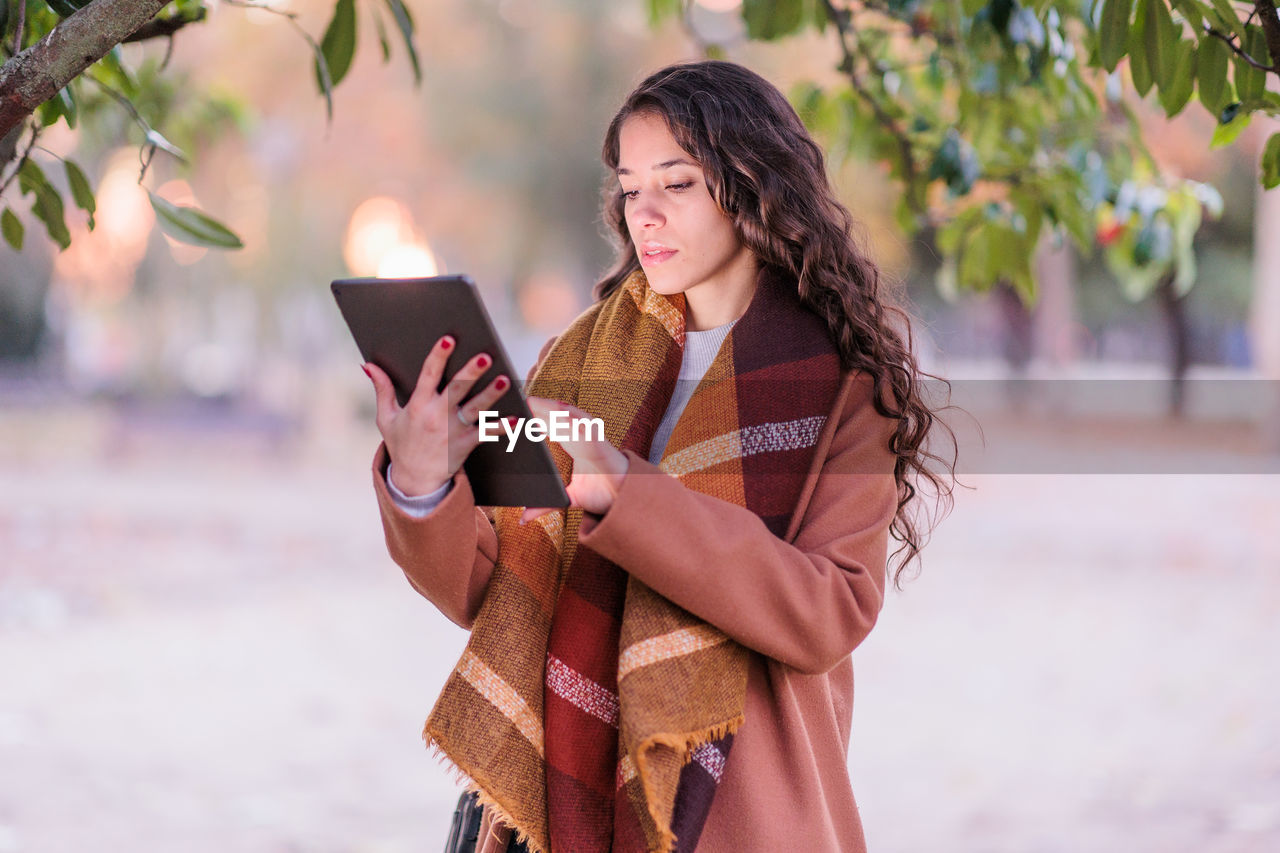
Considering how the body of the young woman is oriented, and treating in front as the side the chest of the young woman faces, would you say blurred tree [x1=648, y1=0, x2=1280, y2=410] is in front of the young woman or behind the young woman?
behind

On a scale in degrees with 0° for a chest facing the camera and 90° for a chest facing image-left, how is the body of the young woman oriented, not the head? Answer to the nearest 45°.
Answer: approximately 45°
